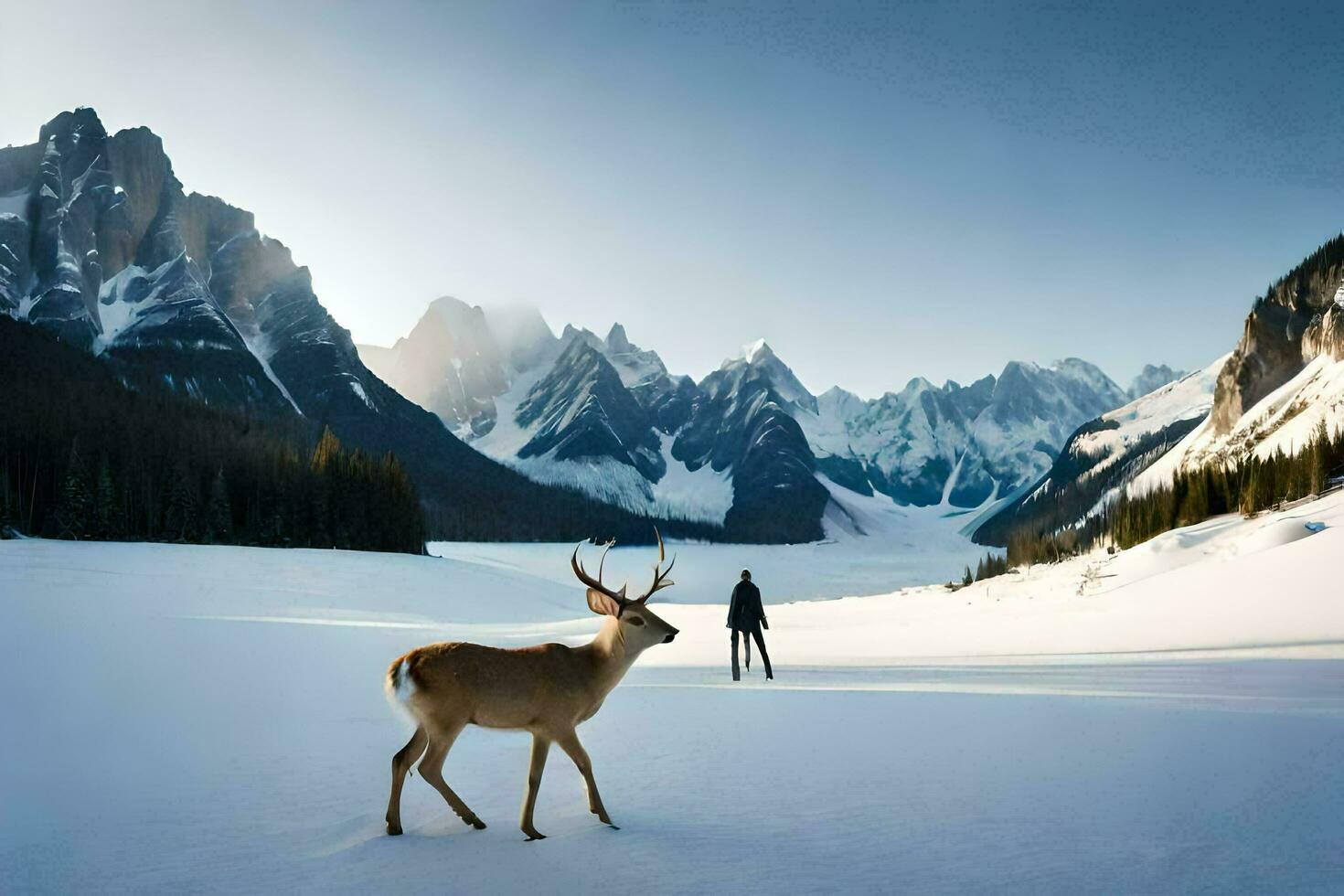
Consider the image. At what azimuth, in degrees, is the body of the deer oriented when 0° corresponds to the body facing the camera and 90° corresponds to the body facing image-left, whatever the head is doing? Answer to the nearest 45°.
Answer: approximately 270°

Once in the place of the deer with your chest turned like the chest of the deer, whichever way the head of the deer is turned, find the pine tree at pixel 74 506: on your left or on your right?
on your left

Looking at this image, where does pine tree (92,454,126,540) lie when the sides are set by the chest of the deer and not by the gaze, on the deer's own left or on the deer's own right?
on the deer's own left
